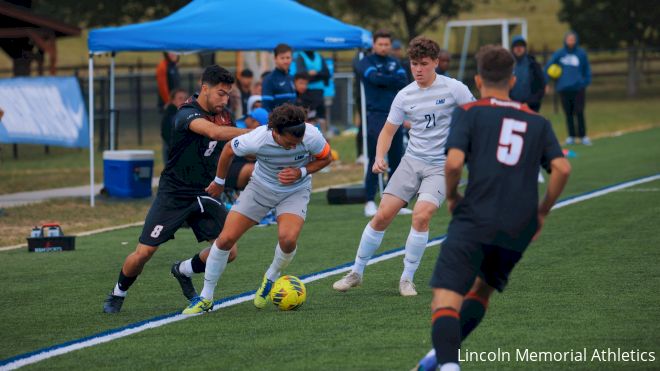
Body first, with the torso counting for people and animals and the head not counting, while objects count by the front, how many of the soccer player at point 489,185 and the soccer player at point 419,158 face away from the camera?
1

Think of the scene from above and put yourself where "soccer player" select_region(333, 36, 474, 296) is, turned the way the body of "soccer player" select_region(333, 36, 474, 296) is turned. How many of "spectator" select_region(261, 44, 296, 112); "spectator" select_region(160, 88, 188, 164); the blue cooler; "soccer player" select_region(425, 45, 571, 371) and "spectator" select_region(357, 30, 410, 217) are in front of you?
1

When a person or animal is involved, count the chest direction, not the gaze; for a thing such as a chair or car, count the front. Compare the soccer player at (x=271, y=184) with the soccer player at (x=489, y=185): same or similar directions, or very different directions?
very different directions

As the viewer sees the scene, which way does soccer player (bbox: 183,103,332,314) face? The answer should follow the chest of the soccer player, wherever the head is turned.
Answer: toward the camera

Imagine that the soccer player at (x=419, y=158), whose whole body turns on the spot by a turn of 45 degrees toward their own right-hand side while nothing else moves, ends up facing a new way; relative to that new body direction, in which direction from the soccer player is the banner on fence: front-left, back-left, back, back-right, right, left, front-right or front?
right

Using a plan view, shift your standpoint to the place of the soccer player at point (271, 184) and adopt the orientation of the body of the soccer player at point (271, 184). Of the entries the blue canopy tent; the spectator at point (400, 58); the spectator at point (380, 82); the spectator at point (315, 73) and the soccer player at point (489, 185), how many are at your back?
4

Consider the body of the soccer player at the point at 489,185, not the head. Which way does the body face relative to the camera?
away from the camera

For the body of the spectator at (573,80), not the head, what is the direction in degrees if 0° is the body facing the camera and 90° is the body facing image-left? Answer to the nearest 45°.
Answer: approximately 0°

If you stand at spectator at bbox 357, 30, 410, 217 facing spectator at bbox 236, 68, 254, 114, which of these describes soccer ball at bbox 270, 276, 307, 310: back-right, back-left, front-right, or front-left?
back-left

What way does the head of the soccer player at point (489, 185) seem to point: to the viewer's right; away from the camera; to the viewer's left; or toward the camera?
away from the camera

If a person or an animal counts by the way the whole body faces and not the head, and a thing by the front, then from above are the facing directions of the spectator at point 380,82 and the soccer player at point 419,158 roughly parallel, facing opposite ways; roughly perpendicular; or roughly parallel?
roughly parallel

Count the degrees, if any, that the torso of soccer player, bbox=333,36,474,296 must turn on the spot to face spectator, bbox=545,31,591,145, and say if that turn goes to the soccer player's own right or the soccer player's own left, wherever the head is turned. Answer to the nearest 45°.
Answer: approximately 180°

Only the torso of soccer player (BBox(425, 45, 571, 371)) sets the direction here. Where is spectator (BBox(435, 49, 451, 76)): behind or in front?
in front
